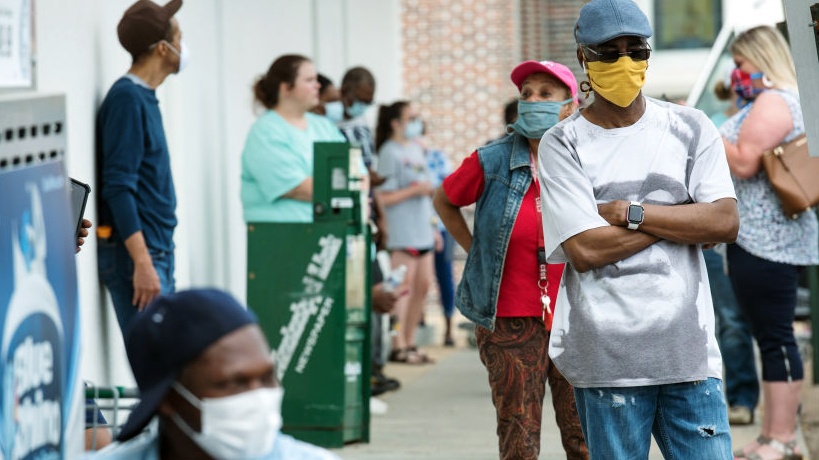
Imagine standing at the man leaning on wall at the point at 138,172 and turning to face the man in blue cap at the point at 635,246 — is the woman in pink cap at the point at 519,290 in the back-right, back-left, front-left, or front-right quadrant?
front-left

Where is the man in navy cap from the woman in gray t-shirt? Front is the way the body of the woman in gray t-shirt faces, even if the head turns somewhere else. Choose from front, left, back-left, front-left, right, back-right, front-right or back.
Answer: front-right

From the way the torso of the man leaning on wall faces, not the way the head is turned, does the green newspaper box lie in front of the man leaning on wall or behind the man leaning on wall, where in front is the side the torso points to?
in front

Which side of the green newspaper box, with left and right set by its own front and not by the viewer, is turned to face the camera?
right

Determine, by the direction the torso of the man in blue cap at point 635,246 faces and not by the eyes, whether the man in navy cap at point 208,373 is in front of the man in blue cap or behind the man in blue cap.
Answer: in front

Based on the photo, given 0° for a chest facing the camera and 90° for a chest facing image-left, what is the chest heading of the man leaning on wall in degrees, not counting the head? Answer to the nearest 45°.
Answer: approximately 270°

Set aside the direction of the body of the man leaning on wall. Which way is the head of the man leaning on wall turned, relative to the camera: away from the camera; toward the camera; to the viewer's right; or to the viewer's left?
to the viewer's right

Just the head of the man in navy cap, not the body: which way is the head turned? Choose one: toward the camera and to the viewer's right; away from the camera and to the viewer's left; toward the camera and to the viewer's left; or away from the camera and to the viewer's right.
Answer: toward the camera and to the viewer's right

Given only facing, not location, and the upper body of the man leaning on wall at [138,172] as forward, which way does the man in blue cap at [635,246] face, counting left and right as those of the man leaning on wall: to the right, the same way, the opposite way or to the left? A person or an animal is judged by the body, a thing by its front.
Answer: to the right

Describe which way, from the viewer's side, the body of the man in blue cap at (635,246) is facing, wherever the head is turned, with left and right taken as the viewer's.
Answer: facing the viewer

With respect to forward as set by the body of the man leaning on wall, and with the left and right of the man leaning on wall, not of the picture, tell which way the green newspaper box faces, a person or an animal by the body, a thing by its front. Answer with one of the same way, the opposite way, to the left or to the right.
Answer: the same way

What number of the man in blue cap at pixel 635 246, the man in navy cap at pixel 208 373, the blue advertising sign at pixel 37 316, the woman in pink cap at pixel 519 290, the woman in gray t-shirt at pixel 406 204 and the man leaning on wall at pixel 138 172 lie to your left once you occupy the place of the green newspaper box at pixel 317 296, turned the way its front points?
1

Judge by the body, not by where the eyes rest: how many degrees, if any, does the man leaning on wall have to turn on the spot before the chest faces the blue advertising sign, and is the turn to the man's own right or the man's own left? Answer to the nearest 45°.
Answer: approximately 90° to the man's own right
